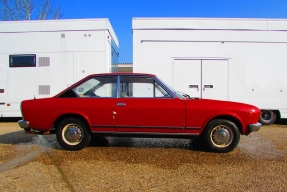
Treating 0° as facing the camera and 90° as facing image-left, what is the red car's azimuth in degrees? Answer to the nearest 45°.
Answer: approximately 270°

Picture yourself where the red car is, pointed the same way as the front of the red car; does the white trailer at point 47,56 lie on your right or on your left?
on your left
